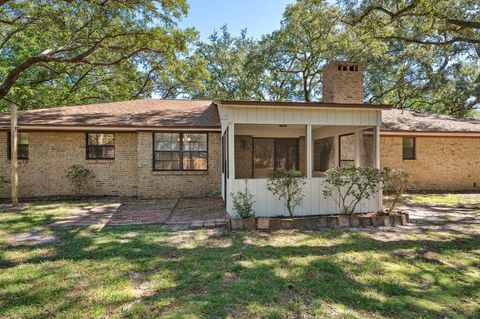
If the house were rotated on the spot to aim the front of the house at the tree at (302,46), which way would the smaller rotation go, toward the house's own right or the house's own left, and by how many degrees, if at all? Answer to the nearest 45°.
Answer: approximately 45° to the house's own right

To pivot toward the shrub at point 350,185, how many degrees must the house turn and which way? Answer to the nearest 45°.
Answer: approximately 135° to its right

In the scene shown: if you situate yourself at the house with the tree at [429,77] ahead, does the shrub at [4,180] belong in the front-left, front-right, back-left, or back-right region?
back-left

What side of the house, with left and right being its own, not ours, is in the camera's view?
back

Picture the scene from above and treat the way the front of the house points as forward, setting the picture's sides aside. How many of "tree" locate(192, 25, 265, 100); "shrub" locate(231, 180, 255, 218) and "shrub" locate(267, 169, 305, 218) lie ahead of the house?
1

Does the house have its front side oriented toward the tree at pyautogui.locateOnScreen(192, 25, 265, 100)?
yes
